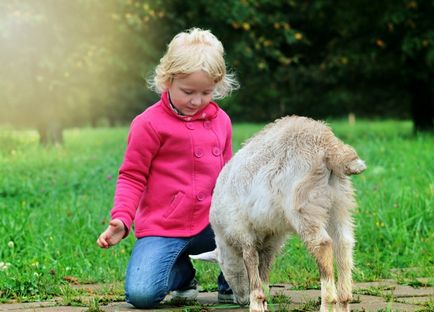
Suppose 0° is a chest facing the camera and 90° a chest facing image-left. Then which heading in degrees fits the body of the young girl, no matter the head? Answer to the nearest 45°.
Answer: approximately 315°

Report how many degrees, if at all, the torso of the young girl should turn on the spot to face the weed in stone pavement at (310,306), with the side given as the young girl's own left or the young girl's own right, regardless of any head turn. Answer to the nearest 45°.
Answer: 0° — they already face it

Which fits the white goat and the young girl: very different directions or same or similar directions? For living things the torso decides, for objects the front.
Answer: very different directions

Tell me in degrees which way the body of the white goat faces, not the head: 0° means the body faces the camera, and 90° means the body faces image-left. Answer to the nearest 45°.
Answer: approximately 135°

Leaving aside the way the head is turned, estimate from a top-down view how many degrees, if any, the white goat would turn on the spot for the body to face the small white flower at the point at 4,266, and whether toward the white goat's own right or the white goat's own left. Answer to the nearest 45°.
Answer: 0° — it already faces it

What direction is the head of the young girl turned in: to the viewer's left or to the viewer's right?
to the viewer's right
